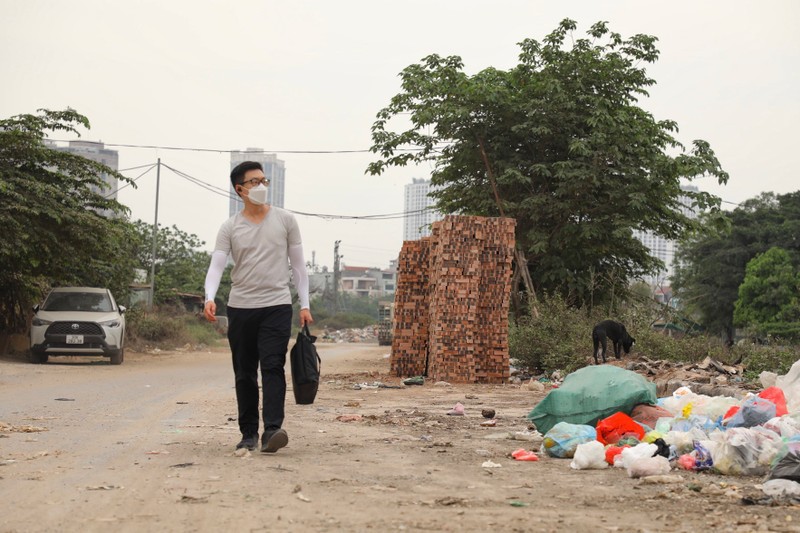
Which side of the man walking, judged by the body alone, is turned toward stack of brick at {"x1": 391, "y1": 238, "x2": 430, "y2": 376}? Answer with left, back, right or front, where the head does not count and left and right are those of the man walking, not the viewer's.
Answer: back

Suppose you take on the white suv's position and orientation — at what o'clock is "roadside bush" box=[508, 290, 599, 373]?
The roadside bush is roughly at 10 o'clock from the white suv.

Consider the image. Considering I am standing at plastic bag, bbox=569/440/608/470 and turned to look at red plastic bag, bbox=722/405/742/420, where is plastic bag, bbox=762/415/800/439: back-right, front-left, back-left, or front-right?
front-right

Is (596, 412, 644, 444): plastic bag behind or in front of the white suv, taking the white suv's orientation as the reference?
in front

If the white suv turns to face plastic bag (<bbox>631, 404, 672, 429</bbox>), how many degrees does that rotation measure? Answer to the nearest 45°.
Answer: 0° — it already faces it

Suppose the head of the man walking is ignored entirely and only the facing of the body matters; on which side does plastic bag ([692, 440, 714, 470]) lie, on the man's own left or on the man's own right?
on the man's own left

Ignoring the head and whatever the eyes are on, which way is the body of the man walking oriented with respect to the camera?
toward the camera

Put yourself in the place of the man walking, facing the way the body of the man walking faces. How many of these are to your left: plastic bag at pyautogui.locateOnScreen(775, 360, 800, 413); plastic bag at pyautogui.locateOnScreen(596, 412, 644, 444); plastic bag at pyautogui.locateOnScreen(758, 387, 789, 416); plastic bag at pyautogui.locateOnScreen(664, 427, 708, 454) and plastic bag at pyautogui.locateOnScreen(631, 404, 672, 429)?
5

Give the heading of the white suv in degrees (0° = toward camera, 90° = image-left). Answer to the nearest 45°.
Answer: approximately 0°

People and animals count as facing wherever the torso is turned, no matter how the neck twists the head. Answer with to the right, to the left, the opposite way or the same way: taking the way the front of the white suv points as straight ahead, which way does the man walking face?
the same way

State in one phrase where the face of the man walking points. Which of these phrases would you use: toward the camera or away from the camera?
toward the camera

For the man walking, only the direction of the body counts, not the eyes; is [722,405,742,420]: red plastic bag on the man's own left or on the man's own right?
on the man's own left

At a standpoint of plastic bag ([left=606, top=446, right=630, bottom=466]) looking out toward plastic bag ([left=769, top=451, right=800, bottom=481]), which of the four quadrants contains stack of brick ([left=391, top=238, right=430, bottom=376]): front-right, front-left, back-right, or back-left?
back-left

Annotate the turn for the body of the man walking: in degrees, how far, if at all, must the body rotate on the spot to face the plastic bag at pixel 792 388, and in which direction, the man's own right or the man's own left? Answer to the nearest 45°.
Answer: approximately 90° to the man's own left

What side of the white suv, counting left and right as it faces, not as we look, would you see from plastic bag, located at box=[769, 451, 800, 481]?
front

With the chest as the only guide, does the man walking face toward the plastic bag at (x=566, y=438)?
no

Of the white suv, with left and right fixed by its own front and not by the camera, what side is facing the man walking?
front

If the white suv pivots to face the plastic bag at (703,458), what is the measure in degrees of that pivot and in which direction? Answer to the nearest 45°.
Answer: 0° — it already faces it

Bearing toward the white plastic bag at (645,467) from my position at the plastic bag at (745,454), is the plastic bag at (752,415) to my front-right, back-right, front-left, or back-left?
back-right

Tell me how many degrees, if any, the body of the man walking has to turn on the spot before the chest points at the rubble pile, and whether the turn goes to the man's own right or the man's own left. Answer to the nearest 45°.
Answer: approximately 135° to the man's own left

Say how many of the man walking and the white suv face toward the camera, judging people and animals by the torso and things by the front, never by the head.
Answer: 2
